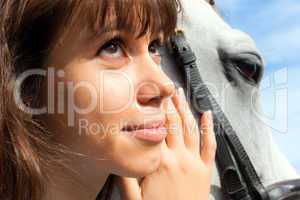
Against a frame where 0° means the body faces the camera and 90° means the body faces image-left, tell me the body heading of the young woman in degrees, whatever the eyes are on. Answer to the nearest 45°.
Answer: approximately 315°

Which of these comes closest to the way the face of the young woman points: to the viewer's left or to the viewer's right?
to the viewer's right
